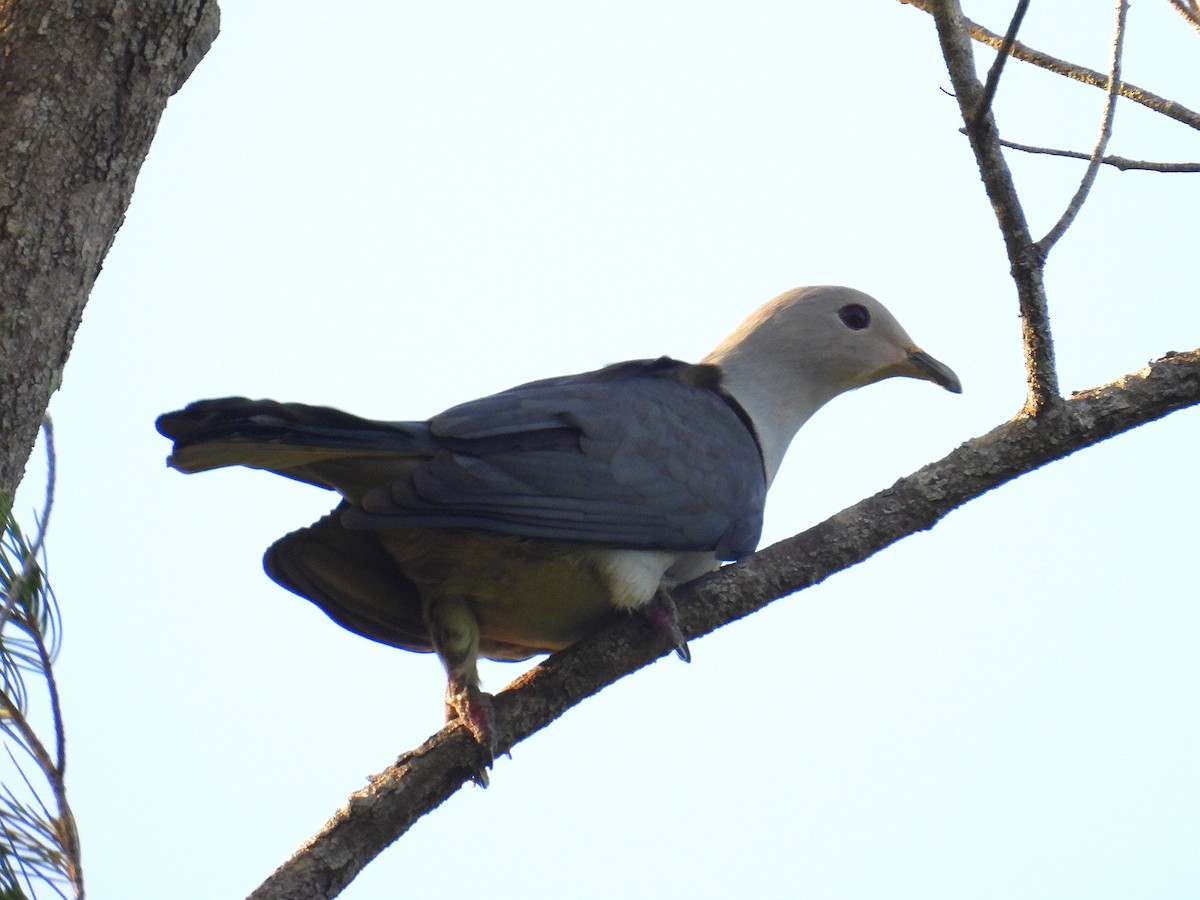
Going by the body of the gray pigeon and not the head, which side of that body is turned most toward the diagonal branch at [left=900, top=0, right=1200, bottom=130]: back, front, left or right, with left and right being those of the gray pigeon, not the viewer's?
front

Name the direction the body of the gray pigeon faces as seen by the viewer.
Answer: to the viewer's right

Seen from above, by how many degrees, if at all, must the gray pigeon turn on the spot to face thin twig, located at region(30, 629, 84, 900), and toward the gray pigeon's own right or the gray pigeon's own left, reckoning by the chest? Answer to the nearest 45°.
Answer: approximately 135° to the gray pigeon's own right

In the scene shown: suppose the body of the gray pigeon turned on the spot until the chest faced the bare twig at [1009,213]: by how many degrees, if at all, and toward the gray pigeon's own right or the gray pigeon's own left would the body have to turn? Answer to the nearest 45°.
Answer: approximately 45° to the gray pigeon's own right

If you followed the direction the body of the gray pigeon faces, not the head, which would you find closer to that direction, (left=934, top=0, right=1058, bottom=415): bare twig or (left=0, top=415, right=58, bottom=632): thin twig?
the bare twig

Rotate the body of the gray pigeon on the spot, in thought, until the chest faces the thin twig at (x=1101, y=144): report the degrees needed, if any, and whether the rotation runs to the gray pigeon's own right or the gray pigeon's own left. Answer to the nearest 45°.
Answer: approximately 45° to the gray pigeon's own right
